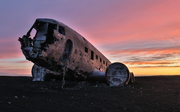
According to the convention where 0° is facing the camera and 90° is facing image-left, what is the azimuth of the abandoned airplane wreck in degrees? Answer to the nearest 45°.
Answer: approximately 45°
